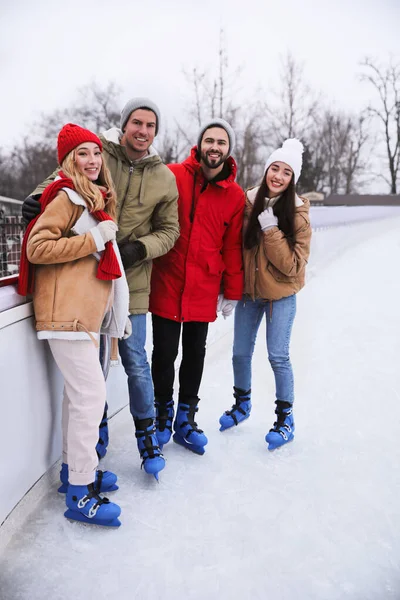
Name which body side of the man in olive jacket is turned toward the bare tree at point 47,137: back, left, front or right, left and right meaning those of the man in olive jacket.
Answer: back

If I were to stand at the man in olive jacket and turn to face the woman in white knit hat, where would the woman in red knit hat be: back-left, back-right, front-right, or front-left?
back-right

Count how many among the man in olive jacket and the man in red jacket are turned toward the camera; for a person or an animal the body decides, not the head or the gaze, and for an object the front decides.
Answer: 2

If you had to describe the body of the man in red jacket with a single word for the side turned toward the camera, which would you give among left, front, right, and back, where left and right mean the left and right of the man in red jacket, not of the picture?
front

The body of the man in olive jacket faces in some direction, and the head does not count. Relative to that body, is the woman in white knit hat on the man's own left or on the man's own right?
on the man's own left

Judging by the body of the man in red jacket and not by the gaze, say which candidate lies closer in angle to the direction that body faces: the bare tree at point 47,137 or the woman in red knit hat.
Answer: the woman in red knit hat
